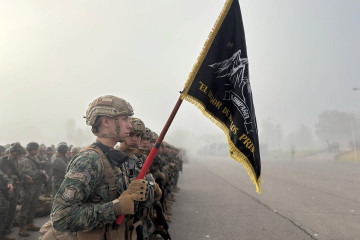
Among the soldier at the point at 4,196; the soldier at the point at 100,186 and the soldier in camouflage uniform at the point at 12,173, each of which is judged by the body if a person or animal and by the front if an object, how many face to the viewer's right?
3

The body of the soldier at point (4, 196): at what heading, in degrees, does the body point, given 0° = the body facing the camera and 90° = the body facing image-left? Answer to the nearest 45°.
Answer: approximately 270°

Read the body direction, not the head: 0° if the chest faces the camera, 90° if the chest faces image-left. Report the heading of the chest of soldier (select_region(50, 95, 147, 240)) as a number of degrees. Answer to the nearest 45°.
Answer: approximately 270°

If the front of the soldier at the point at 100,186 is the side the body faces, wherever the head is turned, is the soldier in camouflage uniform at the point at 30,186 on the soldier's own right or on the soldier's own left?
on the soldier's own left

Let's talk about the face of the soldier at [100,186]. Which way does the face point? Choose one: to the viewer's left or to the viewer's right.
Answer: to the viewer's right

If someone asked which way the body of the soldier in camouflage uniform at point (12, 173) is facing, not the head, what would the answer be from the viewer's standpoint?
to the viewer's right

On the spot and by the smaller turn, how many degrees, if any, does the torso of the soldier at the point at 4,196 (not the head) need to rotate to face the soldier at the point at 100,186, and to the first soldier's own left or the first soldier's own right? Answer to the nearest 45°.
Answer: approximately 90° to the first soldier's own right
